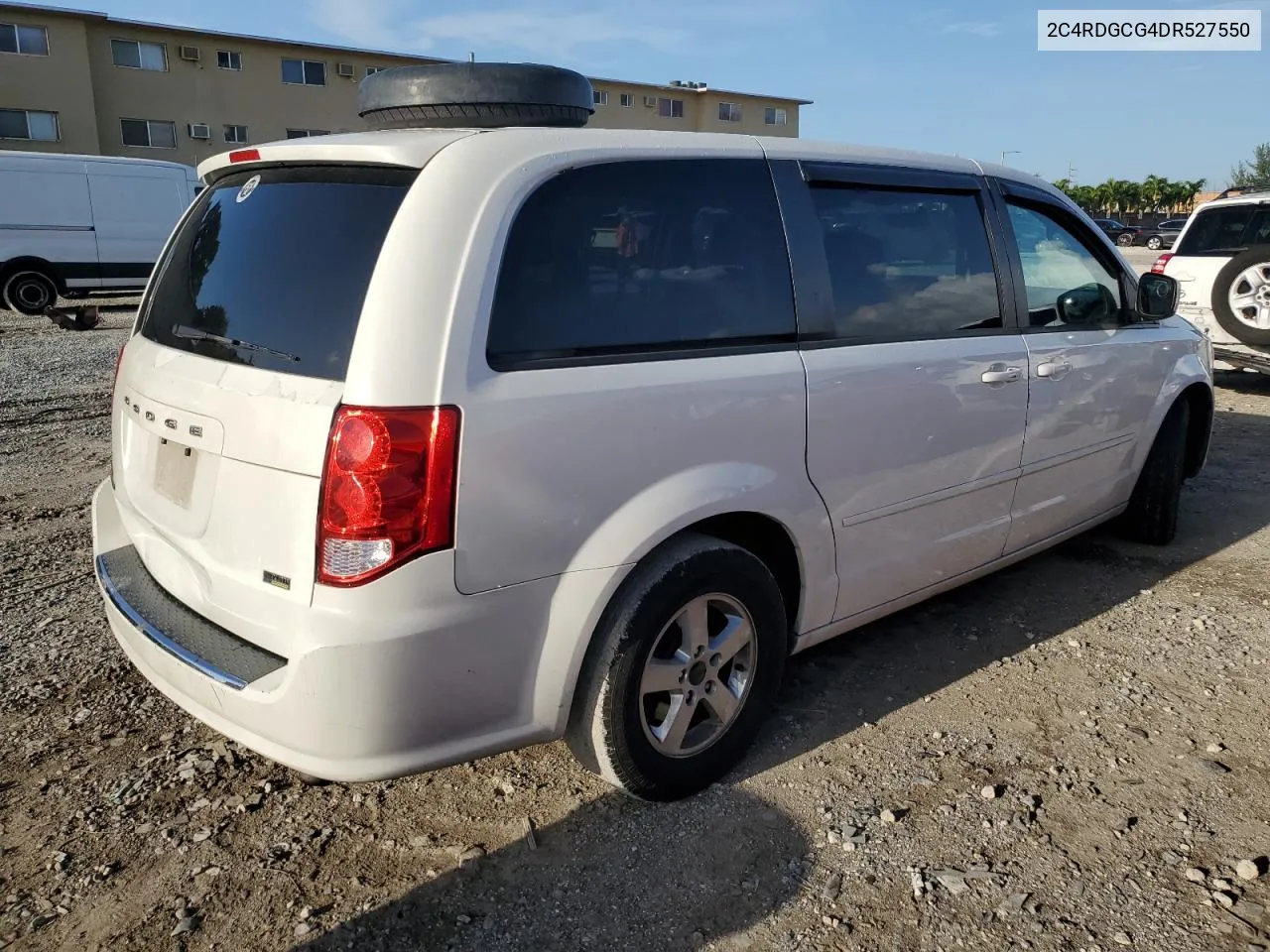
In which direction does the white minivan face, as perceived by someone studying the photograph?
facing away from the viewer and to the right of the viewer

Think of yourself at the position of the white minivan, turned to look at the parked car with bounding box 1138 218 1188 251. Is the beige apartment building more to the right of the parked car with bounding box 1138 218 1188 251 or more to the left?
left

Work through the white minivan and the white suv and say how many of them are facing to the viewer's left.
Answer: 0

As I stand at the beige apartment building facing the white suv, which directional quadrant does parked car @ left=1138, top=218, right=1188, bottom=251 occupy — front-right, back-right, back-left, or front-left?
front-left

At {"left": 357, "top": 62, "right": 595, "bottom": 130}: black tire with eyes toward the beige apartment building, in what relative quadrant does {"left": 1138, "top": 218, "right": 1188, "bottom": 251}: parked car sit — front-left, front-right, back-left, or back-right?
front-right

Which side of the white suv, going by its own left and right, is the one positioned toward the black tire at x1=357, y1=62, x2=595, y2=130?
back

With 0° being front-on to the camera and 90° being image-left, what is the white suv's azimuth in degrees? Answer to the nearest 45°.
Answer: approximately 180°

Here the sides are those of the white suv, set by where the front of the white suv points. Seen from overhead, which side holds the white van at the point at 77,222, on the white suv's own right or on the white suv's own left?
on the white suv's own left

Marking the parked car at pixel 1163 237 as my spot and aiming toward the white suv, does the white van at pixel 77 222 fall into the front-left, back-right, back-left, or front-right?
front-right

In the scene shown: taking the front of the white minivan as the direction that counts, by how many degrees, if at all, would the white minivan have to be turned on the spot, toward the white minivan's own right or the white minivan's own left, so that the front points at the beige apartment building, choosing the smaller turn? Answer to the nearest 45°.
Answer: approximately 90° to the white minivan's own left

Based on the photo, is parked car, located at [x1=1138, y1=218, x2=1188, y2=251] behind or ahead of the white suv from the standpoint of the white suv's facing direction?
ahead

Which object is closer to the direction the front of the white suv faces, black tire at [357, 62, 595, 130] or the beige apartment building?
the beige apartment building
